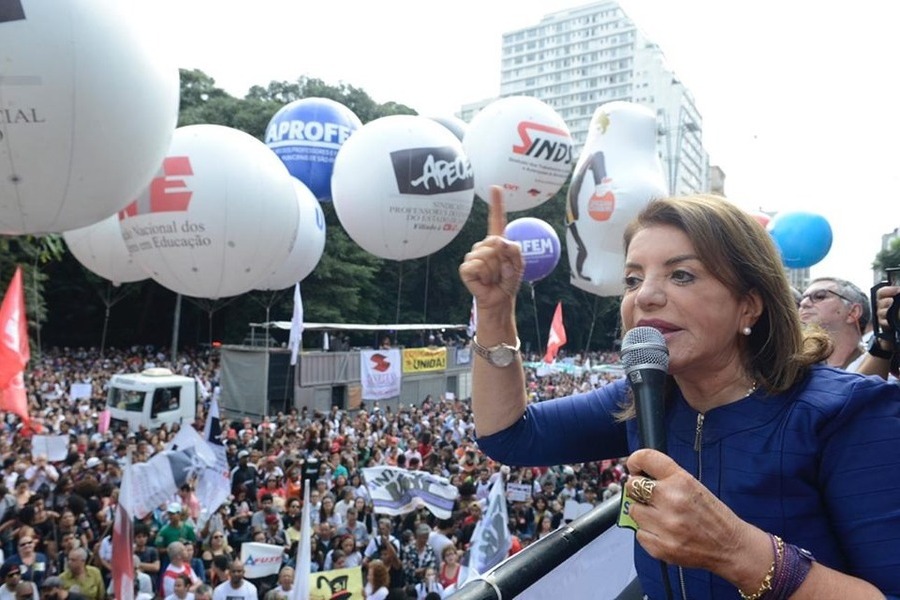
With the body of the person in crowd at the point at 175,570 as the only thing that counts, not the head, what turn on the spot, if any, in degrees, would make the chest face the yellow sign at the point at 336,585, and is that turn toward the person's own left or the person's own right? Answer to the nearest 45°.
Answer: approximately 45° to the person's own left

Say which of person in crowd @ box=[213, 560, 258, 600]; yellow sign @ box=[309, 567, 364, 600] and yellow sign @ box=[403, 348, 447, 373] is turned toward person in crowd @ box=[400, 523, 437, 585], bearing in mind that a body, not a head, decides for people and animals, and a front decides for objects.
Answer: yellow sign @ box=[403, 348, 447, 373]

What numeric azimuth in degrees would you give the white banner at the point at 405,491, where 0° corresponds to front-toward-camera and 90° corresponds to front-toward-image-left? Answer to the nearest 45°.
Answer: approximately 0°

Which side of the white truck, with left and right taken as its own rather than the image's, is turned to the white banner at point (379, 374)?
left

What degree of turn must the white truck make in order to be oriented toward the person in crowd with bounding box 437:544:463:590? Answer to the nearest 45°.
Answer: approximately 45° to its left

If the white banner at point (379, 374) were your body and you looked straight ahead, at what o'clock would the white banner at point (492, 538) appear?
the white banner at point (492, 538) is roughly at 12 o'clock from the white banner at point (379, 374).

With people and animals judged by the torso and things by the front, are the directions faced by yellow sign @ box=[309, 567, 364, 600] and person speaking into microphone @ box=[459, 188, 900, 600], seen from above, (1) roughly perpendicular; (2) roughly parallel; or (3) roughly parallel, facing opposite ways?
roughly perpendicular
